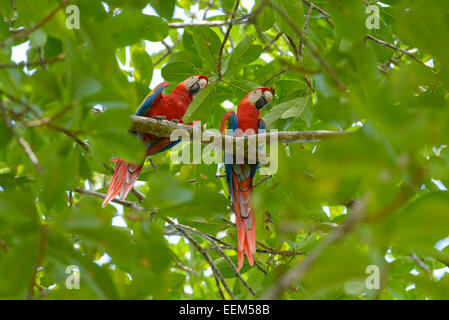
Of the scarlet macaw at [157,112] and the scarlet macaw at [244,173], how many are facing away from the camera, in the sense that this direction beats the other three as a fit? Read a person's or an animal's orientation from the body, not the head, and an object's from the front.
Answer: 0

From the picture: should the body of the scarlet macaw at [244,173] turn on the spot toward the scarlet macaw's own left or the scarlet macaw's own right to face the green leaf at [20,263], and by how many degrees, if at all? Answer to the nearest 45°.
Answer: approximately 45° to the scarlet macaw's own right

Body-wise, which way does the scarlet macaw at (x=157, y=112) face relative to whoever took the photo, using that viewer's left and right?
facing the viewer and to the right of the viewer
